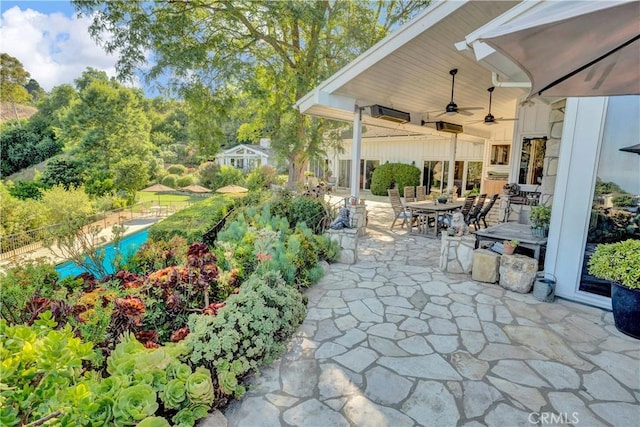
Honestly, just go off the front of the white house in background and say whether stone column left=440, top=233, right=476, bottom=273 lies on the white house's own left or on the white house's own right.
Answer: on the white house's own left

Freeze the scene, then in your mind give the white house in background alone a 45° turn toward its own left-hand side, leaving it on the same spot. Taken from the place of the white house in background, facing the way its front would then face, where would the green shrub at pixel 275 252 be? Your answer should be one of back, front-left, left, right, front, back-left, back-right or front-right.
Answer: front

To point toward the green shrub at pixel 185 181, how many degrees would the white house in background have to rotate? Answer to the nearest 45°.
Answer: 0° — it already faces it

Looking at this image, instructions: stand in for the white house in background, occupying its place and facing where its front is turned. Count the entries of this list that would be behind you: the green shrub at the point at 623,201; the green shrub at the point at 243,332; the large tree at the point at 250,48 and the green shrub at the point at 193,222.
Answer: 0

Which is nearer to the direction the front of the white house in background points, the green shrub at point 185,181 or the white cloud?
the green shrub

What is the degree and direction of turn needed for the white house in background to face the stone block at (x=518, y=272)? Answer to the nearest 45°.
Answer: approximately 45° to its left

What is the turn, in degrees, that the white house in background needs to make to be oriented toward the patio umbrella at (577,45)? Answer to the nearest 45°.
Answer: approximately 45° to its left

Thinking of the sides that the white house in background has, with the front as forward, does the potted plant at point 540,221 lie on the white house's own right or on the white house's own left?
on the white house's own left

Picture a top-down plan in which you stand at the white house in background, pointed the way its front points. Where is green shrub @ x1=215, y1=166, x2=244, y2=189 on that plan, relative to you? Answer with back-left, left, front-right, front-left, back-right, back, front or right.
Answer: front-left

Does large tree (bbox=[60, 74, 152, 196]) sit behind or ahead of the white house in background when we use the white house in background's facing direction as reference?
ahead

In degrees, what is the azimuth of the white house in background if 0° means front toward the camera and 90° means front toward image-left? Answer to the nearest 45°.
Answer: approximately 45°

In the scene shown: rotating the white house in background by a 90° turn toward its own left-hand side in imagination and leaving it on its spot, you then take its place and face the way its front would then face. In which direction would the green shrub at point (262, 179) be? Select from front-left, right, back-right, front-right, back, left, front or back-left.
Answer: front-right

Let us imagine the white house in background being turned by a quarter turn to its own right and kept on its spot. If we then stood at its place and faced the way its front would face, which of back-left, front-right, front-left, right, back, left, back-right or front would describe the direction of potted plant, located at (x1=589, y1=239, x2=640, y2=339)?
back-left
